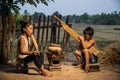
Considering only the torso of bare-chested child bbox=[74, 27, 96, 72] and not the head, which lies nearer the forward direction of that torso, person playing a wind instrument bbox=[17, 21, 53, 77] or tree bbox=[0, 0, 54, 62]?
the person playing a wind instrument

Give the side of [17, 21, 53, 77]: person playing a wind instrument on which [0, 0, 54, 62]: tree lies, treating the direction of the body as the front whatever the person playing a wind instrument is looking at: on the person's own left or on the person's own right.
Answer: on the person's own left

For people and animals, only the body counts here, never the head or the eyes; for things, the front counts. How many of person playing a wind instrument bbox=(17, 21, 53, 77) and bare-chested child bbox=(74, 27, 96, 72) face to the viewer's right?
1

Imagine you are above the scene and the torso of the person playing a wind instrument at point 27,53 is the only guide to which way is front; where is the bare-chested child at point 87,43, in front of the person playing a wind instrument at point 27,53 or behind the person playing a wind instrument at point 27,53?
in front

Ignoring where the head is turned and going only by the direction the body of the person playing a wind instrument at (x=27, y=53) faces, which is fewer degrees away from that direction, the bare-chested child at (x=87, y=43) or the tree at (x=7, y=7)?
the bare-chested child

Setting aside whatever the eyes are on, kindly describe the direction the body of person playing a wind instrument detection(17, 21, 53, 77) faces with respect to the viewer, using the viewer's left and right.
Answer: facing to the right of the viewer

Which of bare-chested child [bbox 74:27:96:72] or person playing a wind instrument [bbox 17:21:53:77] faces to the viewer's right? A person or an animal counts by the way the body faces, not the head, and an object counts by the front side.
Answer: person playing a wind instrument [bbox 17:21:53:77]

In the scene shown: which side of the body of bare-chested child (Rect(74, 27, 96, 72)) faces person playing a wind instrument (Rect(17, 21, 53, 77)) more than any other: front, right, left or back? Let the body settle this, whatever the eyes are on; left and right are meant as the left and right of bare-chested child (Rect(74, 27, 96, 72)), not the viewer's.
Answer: front

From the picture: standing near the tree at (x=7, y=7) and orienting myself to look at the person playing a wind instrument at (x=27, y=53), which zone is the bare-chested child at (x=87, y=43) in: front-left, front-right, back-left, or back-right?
front-left
